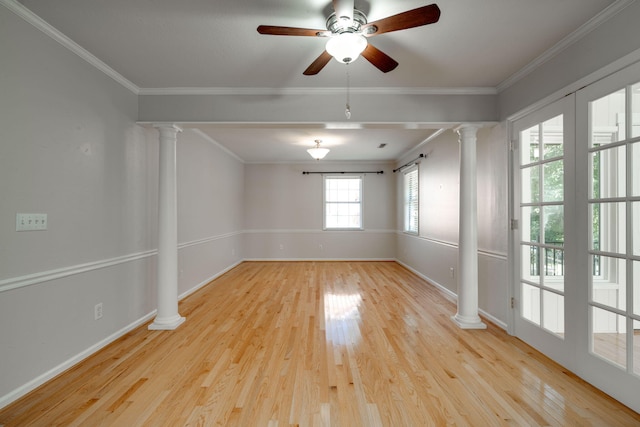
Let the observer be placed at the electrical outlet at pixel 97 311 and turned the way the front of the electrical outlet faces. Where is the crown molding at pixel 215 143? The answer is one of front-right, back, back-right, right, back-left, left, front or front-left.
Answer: left

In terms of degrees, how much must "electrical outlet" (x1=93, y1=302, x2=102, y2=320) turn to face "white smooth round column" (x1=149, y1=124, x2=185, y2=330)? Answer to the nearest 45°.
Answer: approximately 90° to its left

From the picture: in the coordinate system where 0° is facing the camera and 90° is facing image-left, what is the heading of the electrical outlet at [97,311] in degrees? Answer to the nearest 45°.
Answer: approximately 315°

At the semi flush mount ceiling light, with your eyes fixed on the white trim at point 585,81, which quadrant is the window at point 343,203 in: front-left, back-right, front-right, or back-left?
back-left

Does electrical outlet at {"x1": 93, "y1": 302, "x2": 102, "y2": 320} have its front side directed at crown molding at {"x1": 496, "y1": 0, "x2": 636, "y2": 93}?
yes

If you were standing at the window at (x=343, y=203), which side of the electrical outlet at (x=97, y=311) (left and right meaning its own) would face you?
left

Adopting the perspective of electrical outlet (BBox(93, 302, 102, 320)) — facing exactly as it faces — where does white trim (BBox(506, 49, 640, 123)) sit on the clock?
The white trim is roughly at 12 o'clock from the electrical outlet.

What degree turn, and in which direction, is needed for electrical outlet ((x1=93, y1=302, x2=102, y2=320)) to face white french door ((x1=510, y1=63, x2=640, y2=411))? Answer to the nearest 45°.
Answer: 0° — it already faces it

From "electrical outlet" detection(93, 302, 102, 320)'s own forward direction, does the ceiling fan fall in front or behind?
in front

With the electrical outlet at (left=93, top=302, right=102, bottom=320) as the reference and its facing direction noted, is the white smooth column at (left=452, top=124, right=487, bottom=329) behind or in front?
in front

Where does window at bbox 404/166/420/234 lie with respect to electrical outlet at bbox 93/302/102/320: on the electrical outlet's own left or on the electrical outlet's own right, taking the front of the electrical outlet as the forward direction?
on the electrical outlet's own left
